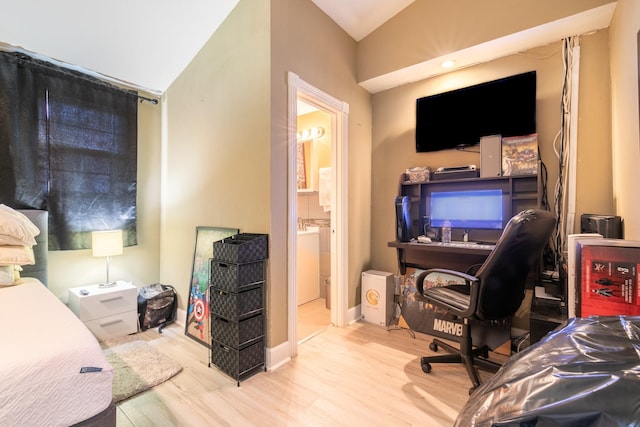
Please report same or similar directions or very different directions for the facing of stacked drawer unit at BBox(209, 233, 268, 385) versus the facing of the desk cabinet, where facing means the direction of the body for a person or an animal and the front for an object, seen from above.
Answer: same or similar directions

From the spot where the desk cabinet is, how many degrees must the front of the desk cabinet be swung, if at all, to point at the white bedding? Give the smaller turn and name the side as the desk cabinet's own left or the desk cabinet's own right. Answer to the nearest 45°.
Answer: approximately 45° to the desk cabinet's own right

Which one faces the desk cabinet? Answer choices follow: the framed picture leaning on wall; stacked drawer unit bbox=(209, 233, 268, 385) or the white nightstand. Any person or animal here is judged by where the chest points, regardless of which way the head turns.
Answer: the white nightstand

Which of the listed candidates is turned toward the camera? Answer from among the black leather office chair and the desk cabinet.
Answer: the desk cabinet

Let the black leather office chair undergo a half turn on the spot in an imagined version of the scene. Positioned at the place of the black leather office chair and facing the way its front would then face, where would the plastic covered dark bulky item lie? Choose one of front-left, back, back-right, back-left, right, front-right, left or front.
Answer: front-right

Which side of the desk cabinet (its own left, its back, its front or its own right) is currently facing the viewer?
front

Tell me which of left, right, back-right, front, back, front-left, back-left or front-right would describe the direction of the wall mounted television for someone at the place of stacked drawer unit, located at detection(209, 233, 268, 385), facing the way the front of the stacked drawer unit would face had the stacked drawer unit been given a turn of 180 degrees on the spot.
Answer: front-right

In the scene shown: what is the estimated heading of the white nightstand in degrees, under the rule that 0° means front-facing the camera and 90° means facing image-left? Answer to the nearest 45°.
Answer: approximately 315°

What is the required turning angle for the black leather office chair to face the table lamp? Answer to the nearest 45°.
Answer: approximately 45° to its left

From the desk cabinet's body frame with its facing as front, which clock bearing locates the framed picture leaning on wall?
The framed picture leaning on wall is roughly at 2 o'clock from the desk cabinet.

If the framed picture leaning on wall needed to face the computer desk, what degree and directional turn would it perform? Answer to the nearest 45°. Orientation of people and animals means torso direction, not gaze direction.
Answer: approximately 135° to its left

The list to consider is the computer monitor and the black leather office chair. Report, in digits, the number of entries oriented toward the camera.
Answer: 1

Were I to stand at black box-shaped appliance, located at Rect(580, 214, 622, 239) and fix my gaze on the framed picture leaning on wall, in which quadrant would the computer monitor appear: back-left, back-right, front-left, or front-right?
front-right

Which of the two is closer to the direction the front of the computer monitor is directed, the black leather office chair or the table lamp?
the black leather office chair
